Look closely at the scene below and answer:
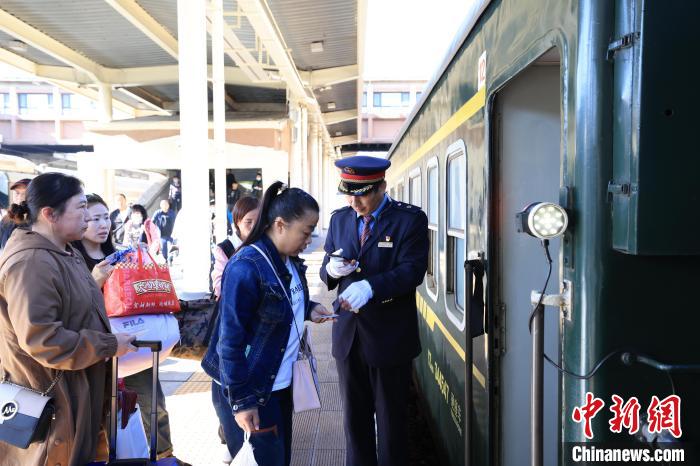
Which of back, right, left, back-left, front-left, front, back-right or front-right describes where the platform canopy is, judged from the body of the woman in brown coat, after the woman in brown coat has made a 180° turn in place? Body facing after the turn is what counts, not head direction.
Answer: right

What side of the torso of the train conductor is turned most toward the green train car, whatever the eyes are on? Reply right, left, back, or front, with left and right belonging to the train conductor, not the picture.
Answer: left

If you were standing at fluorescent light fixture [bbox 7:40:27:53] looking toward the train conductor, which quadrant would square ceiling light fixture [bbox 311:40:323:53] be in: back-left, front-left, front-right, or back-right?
front-left

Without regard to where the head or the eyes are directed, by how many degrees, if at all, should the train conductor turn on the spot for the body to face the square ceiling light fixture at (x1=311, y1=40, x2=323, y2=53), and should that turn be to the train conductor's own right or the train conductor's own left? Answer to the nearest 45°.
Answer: approximately 135° to the train conductor's own right

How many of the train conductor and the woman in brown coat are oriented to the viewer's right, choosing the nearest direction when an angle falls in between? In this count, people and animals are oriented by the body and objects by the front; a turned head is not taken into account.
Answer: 1

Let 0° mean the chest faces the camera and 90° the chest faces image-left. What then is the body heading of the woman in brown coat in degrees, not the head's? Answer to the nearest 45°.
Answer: approximately 270°

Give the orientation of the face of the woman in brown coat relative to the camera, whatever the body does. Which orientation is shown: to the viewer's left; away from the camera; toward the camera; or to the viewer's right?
to the viewer's right

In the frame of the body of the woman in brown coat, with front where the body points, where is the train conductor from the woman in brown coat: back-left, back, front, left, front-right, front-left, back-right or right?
front

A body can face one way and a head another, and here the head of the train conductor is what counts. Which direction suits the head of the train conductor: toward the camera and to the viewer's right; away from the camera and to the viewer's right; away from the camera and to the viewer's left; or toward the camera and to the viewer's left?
toward the camera and to the viewer's left

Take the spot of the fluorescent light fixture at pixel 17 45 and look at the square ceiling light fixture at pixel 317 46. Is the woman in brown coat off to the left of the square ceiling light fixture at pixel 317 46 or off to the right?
right

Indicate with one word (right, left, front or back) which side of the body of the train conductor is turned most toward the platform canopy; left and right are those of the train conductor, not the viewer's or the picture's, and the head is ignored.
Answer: right

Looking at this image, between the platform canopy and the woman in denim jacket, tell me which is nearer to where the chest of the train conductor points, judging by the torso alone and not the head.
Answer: the woman in denim jacket
